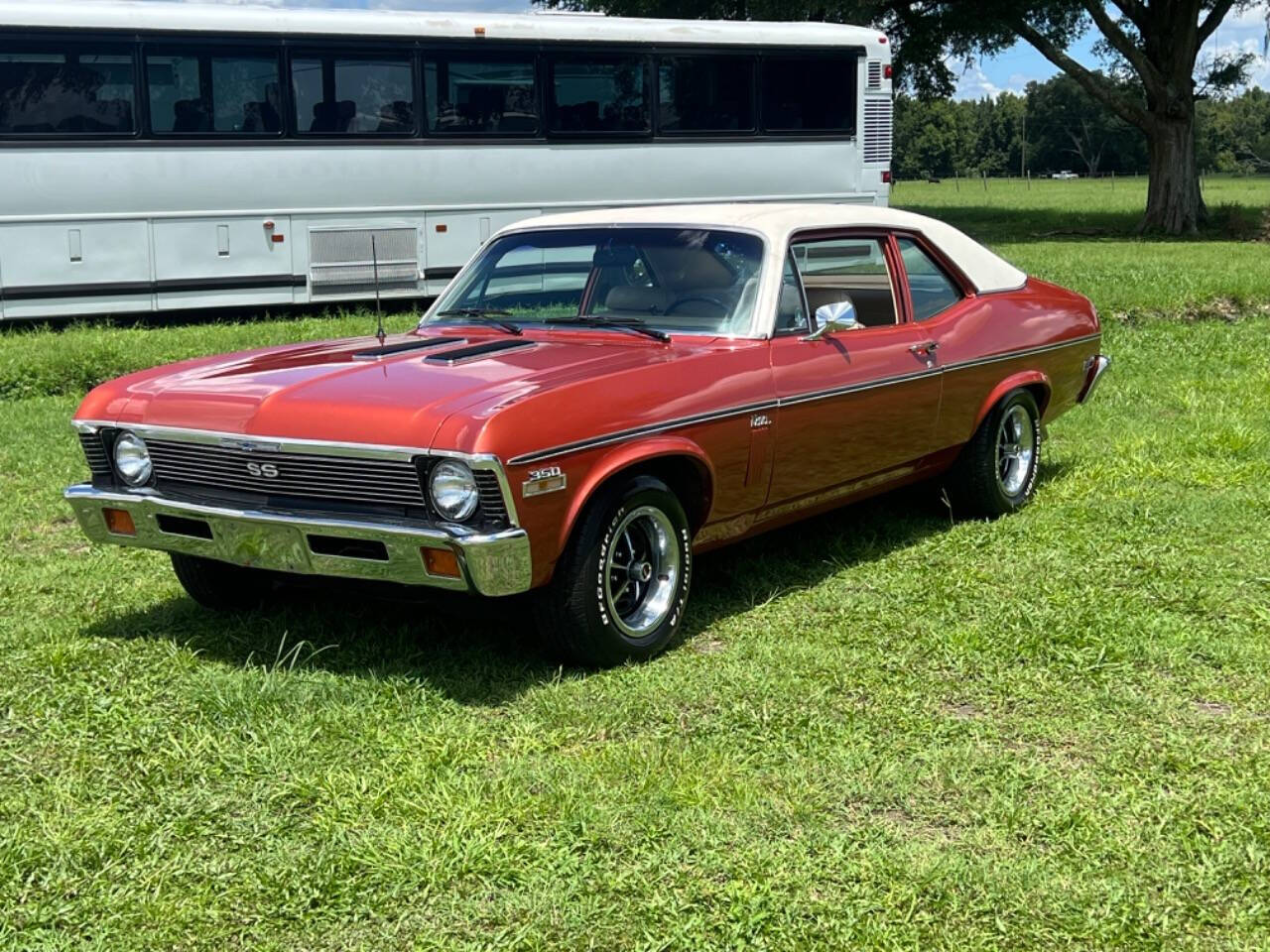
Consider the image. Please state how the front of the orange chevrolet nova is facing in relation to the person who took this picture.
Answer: facing the viewer and to the left of the viewer

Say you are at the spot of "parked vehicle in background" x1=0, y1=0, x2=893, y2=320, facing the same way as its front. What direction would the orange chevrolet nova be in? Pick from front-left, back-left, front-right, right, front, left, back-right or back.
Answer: left

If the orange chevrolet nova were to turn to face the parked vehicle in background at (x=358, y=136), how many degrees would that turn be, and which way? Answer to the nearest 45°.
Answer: approximately 135° to its right

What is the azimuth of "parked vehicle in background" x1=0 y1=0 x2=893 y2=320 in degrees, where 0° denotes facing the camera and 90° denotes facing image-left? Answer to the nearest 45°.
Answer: approximately 90°

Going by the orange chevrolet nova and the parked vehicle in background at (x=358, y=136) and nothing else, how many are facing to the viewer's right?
0
